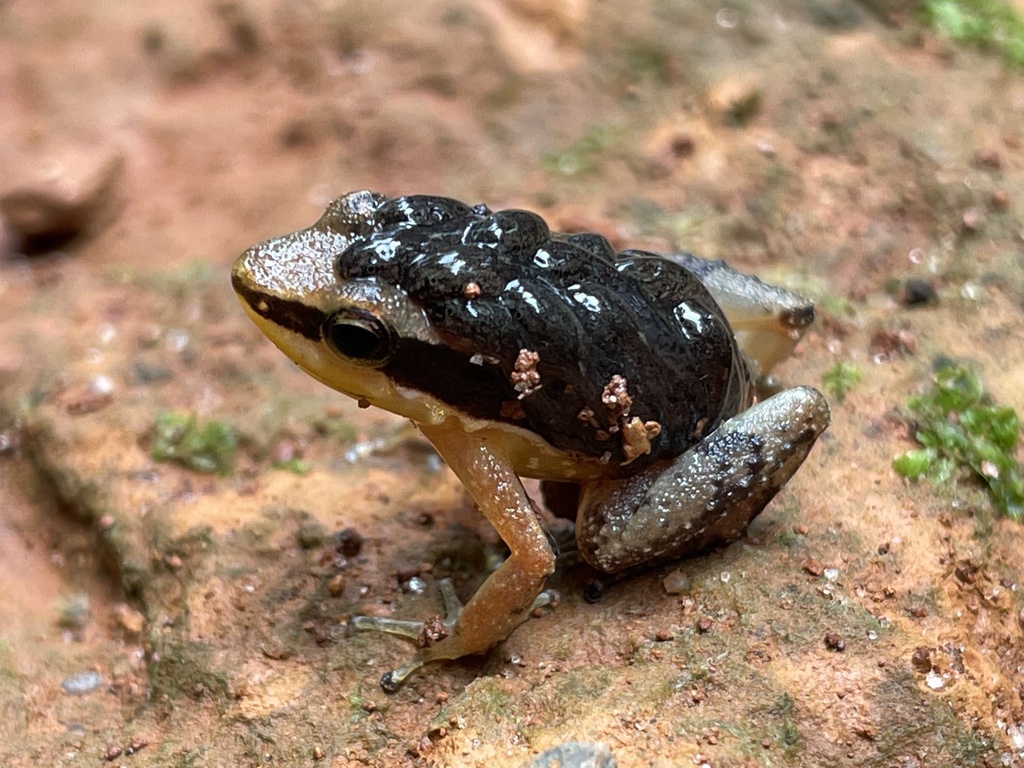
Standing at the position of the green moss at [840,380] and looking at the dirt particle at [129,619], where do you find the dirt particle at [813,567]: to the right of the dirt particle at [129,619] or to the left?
left

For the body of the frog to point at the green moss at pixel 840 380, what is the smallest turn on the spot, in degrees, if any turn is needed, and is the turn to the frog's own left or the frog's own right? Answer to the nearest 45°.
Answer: approximately 135° to the frog's own right

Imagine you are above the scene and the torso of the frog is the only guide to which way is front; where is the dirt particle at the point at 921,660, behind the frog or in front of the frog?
behind

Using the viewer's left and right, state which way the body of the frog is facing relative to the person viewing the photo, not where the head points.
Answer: facing to the left of the viewer

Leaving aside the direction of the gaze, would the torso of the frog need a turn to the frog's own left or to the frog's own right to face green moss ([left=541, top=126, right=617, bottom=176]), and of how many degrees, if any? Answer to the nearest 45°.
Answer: approximately 90° to the frog's own right

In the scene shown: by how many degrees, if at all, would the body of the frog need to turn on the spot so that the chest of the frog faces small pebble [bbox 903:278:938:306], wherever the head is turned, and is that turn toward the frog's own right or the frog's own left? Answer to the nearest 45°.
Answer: approximately 135° to the frog's own right

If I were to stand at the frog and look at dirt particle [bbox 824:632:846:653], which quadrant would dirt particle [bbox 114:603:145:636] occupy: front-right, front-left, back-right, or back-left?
back-right

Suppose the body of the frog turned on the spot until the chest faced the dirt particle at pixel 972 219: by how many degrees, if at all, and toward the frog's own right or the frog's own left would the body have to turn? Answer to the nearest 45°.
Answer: approximately 135° to the frog's own right
